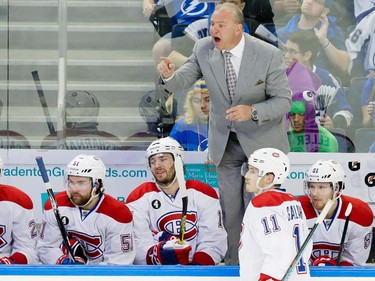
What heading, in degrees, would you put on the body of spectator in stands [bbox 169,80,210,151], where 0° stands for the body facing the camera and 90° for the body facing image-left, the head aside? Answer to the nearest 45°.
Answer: approximately 0°

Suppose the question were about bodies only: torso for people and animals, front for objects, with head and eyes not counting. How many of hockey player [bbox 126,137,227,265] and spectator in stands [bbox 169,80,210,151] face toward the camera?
2

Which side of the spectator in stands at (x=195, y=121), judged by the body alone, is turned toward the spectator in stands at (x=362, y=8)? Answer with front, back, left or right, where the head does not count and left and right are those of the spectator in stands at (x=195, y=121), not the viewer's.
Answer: left

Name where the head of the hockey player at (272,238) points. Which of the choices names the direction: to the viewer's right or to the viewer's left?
to the viewer's left
